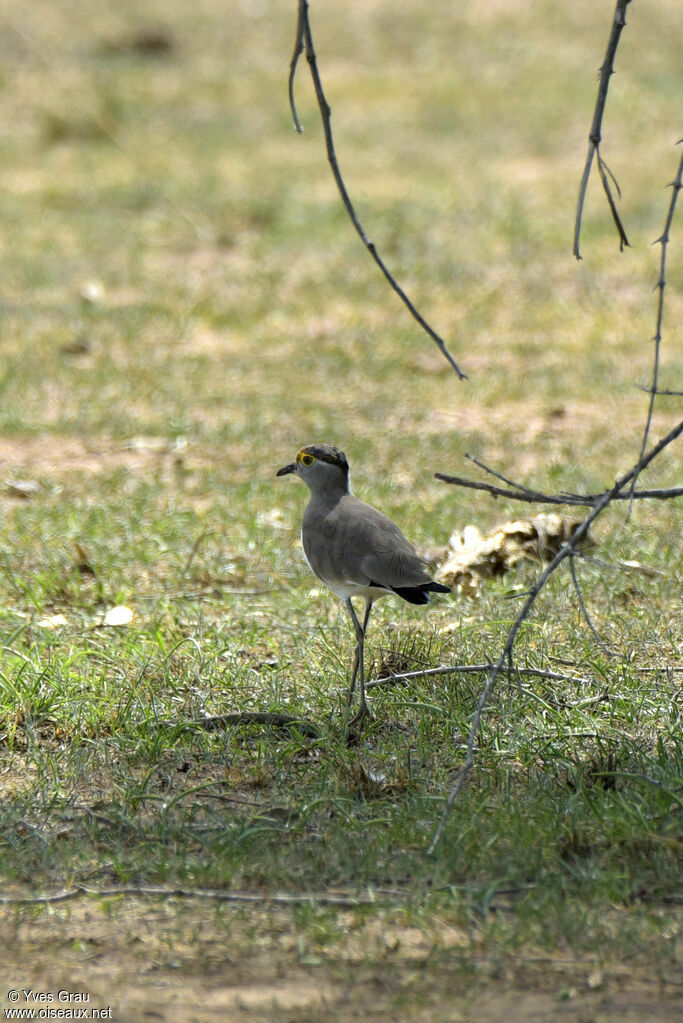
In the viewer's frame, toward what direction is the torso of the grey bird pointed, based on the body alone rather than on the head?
to the viewer's left

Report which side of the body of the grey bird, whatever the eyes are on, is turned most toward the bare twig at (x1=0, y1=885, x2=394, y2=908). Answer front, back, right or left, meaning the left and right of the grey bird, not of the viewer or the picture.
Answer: left

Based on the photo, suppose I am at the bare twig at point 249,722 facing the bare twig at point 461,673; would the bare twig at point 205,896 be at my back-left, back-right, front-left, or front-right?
back-right

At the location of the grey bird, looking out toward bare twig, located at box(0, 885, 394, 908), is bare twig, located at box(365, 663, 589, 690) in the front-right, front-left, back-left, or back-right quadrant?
back-left
